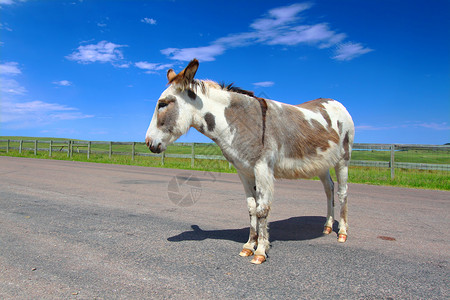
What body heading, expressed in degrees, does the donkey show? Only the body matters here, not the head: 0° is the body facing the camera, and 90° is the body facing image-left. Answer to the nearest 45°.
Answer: approximately 45°
